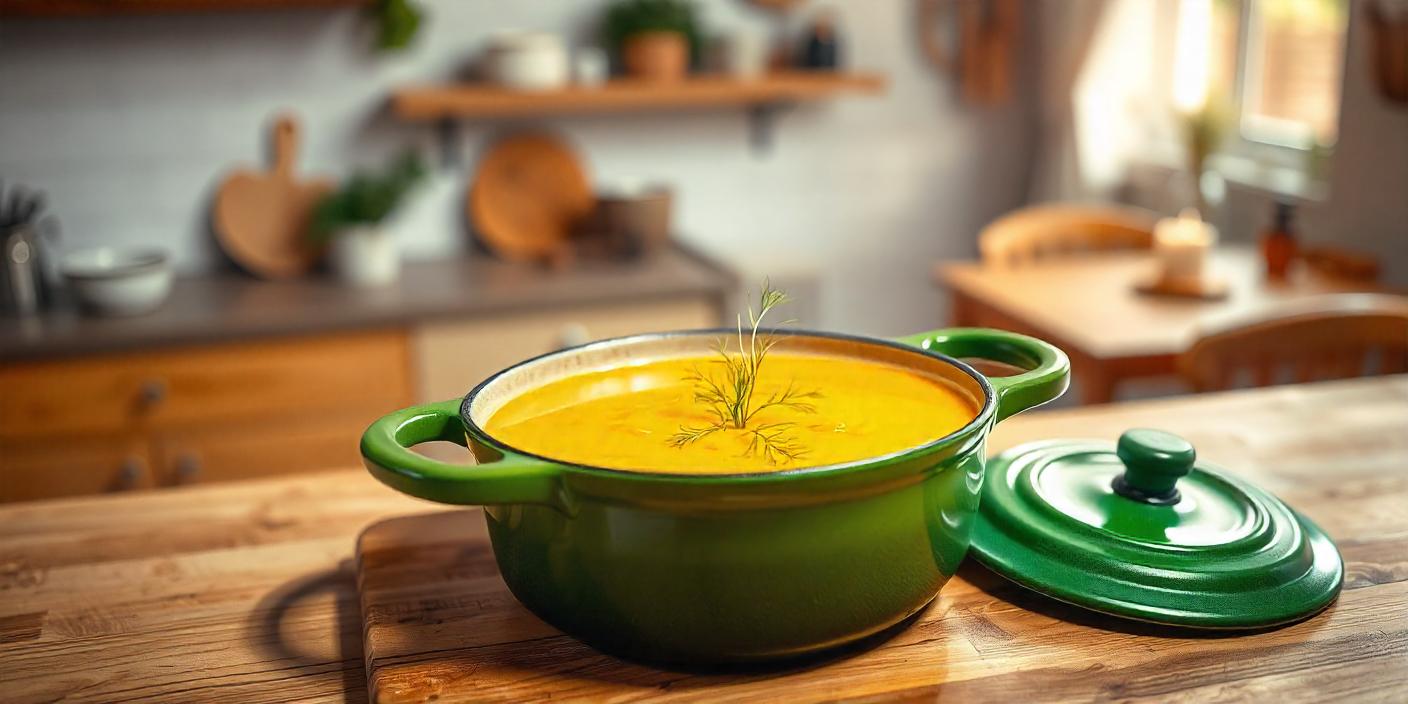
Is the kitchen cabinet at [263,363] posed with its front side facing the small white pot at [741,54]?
no

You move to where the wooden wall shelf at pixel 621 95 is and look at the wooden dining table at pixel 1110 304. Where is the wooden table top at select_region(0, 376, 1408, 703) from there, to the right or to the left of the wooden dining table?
right

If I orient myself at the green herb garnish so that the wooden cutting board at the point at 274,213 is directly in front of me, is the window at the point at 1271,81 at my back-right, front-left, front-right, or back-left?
front-right

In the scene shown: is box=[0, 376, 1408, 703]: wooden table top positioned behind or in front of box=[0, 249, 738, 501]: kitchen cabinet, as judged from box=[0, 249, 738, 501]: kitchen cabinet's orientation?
in front

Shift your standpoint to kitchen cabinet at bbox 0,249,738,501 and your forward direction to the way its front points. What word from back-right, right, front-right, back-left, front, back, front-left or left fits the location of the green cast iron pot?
front-right

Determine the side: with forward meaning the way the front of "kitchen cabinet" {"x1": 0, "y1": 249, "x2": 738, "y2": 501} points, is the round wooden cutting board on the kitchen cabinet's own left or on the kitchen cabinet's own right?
on the kitchen cabinet's own left

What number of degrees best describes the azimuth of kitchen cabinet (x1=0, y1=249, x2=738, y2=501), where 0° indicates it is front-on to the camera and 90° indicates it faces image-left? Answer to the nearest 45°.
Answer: approximately 315°

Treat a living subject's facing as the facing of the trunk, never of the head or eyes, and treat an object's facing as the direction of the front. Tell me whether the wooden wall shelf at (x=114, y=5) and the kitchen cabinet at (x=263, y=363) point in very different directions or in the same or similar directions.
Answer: same or similar directions

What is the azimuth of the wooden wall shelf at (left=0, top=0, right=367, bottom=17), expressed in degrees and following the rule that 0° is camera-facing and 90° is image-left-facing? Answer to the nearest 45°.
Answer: approximately 315°

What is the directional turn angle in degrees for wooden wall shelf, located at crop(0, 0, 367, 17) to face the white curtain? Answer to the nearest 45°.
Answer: approximately 45° to its left

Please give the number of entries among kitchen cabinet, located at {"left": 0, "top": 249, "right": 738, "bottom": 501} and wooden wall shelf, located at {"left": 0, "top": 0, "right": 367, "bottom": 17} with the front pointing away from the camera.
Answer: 0

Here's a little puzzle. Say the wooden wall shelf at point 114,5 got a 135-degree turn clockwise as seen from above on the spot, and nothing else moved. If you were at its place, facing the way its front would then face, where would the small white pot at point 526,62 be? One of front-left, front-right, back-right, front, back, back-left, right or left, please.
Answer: back

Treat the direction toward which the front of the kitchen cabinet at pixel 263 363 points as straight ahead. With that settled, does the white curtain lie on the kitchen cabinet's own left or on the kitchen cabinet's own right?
on the kitchen cabinet's own left

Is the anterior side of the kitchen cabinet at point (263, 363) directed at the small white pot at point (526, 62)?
no
